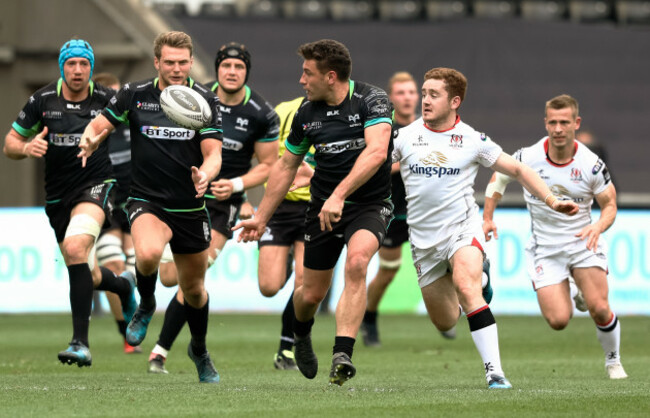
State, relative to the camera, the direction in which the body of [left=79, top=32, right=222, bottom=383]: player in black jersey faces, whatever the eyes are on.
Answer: toward the camera

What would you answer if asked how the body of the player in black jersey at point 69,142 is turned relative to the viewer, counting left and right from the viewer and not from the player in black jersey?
facing the viewer

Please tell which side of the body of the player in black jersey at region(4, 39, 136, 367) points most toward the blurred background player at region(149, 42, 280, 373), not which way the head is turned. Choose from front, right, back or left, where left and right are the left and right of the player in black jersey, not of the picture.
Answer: left

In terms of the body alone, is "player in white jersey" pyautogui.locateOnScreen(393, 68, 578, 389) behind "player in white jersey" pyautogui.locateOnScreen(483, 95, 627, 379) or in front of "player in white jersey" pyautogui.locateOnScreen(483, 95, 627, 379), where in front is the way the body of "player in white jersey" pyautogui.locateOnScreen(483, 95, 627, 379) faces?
in front

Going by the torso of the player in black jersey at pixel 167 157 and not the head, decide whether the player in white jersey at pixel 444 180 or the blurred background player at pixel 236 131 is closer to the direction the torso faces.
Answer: the player in white jersey

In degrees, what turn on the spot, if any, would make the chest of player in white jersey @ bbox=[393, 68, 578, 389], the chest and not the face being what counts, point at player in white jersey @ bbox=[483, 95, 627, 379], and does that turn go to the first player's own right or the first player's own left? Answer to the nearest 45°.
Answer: approximately 135° to the first player's own left

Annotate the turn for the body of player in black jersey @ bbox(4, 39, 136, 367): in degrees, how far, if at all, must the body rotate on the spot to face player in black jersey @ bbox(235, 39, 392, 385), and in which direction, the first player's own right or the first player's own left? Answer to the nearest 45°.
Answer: approximately 45° to the first player's own left

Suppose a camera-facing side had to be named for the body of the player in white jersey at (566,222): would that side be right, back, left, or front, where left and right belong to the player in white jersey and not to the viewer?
front

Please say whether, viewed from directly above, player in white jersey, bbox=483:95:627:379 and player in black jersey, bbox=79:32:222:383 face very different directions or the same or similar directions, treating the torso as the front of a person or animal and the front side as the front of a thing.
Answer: same or similar directions

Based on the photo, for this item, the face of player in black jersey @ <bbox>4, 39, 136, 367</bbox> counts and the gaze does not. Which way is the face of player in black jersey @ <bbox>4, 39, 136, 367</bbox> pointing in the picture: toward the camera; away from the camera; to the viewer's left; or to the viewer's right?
toward the camera

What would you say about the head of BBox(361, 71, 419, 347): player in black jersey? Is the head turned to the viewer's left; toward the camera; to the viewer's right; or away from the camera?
toward the camera

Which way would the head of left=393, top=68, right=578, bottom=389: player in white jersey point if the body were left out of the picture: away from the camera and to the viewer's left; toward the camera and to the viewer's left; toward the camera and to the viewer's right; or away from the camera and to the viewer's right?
toward the camera and to the viewer's left

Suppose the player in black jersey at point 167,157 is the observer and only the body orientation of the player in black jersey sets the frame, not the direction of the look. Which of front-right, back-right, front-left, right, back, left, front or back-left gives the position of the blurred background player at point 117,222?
back
